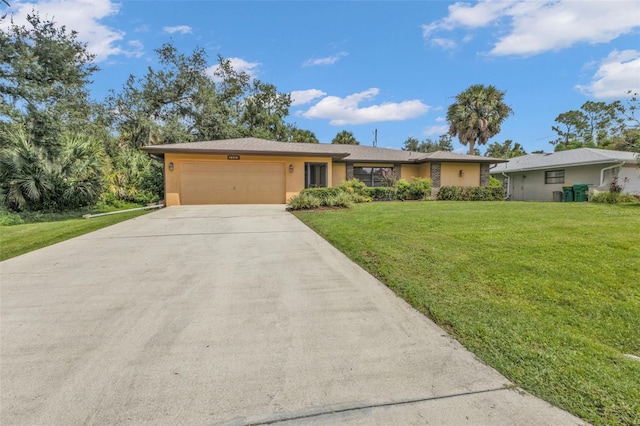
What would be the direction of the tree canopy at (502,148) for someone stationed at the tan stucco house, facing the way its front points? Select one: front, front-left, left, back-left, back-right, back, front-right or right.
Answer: back-left

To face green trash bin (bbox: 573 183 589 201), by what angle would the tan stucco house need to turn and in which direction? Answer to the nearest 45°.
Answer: approximately 90° to its left

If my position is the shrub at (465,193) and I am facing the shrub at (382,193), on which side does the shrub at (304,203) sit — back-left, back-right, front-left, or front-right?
front-left

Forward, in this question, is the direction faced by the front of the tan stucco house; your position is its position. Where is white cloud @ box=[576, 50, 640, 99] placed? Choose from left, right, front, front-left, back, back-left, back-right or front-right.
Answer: left

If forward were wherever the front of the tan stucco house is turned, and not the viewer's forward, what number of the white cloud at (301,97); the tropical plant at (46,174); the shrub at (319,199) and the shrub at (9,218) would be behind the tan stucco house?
1

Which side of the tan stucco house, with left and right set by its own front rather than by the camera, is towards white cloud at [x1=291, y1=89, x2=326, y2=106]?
back

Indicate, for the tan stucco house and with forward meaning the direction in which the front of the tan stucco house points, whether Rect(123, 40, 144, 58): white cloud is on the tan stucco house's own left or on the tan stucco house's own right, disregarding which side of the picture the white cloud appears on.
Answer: on the tan stucco house's own right

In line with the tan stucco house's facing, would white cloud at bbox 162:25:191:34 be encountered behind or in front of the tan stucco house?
behind

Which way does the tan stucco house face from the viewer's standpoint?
toward the camera

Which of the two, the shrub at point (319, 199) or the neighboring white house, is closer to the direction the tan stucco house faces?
the shrub

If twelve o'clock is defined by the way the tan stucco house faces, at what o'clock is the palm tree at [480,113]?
The palm tree is roughly at 8 o'clock from the tan stucco house.

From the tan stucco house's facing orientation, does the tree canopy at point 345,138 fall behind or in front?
behind

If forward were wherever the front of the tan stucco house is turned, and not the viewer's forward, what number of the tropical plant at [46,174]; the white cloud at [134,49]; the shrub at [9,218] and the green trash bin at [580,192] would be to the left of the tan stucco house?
1

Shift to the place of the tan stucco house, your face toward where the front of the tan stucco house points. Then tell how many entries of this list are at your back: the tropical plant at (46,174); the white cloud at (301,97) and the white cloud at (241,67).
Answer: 2

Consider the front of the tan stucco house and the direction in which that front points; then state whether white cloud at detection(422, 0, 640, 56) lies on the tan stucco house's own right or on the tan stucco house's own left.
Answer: on the tan stucco house's own left

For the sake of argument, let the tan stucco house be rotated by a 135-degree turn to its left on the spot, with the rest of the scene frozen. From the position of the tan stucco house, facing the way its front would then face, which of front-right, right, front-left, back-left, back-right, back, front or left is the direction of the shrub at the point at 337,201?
right
